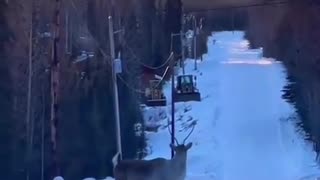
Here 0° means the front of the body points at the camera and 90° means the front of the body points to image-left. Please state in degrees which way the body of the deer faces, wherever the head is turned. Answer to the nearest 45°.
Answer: approximately 270°
